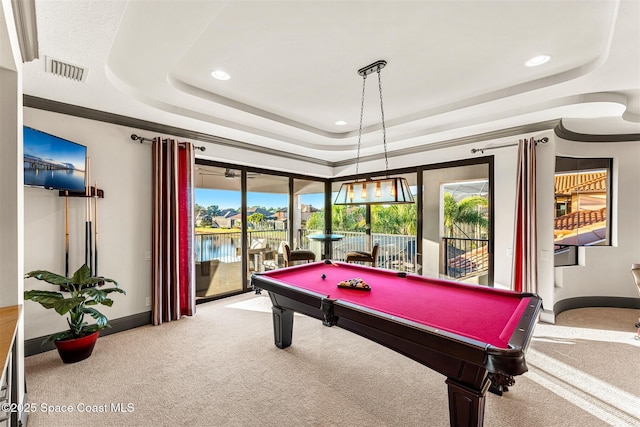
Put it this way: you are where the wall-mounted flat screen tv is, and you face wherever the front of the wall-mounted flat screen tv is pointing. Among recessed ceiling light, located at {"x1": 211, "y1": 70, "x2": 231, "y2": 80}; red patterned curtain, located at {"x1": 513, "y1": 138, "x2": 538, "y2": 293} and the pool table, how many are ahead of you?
3

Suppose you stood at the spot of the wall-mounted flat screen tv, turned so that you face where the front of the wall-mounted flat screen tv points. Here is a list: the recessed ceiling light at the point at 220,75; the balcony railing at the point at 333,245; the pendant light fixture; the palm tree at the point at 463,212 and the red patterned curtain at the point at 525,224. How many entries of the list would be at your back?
0

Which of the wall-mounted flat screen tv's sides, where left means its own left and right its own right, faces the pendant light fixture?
front

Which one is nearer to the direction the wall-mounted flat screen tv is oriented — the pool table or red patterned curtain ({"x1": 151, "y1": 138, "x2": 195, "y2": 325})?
the pool table

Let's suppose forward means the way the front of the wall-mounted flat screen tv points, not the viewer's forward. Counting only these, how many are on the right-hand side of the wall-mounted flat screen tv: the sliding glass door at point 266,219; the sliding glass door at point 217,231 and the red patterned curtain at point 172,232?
0

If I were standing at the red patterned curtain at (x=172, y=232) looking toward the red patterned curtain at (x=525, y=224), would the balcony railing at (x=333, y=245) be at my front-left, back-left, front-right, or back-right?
front-left

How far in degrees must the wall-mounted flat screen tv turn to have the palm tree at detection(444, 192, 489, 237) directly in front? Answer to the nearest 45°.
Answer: approximately 45° to its left

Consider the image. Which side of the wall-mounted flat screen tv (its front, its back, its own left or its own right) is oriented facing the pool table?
front

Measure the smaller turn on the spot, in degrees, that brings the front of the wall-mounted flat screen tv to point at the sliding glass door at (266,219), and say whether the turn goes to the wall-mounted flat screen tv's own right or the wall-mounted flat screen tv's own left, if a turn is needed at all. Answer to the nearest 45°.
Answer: approximately 45° to the wall-mounted flat screen tv's own left

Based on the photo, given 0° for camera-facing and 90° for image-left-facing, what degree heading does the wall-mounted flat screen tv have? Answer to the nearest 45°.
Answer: approximately 315°

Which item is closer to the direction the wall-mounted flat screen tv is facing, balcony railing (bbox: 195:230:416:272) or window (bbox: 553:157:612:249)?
the window

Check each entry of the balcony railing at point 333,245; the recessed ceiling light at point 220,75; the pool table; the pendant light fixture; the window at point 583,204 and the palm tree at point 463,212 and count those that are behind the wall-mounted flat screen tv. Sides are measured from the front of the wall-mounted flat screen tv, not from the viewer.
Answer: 0

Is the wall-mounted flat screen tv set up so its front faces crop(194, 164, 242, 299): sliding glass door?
no

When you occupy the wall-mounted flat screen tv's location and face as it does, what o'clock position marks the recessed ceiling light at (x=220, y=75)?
The recessed ceiling light is roughly at 12 o'clock from the wall-mounted flat screen tv.

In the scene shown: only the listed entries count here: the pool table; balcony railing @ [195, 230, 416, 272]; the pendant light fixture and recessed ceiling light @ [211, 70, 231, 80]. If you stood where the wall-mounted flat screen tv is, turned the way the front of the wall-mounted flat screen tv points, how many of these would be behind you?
0

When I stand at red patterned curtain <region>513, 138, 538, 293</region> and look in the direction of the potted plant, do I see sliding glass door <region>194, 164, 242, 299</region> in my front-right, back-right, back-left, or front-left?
front-right
